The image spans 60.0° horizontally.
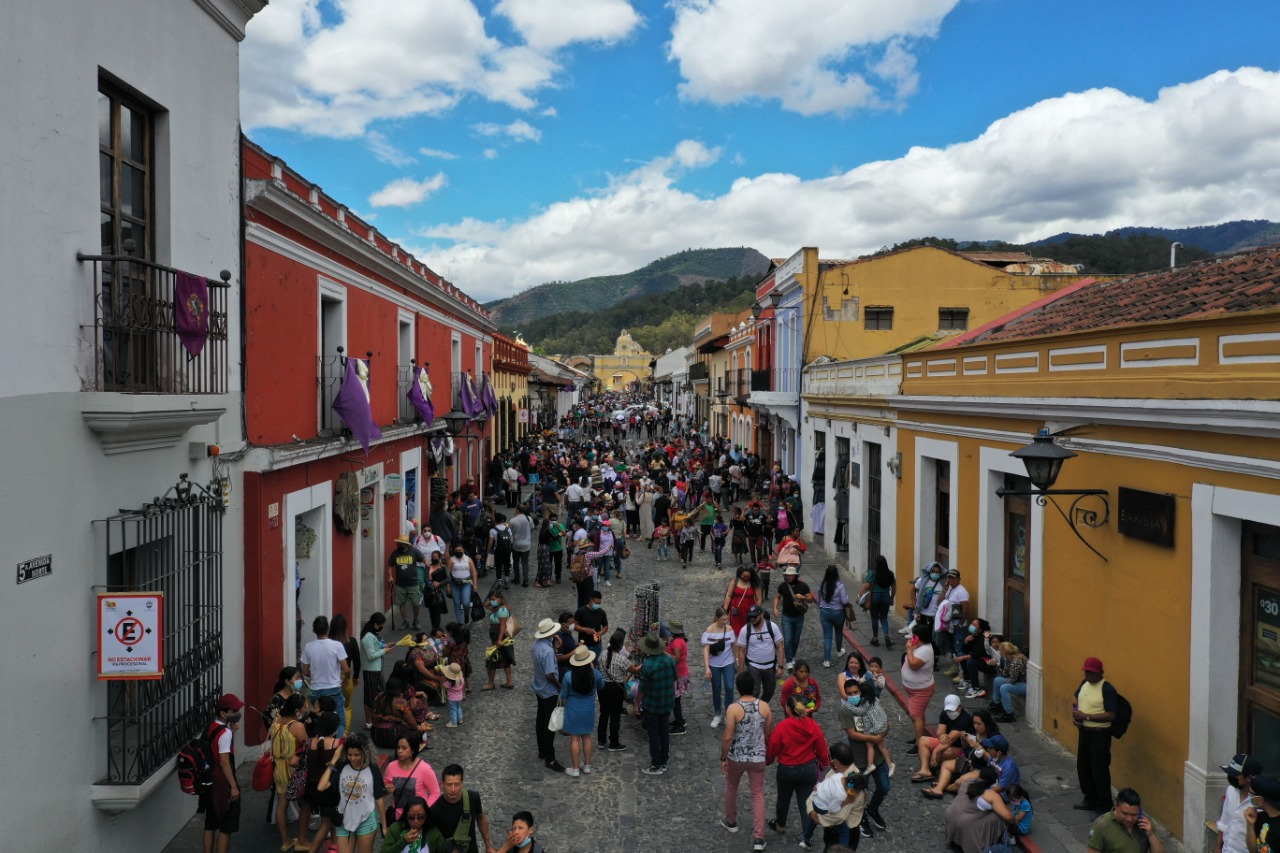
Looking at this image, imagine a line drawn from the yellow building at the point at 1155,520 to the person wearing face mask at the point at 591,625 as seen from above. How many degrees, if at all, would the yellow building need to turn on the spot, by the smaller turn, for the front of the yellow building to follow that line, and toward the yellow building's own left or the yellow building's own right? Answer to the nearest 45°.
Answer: approximately 45° to the yellow building's own right

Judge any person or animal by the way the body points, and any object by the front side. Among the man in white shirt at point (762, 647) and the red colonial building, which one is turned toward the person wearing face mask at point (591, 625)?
the red colonial building

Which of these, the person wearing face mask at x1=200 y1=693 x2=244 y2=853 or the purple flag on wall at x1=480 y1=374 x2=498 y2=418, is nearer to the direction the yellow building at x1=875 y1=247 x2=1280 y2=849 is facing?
the person wearing face mask

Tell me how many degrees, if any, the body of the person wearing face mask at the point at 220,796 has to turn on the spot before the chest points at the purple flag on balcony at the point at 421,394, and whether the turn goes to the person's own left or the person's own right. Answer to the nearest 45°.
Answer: approximately 90° to the person's own left

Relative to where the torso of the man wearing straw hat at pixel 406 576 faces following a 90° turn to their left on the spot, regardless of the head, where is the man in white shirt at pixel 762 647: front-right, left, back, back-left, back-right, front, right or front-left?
front-right

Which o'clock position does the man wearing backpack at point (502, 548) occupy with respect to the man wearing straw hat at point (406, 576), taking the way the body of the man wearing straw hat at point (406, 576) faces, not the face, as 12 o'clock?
the man wearing backpack at point (502, 548) is roughly at 7 o'clock from the man wearing straw hat at point (406, 576).

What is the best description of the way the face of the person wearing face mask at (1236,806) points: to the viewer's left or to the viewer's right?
to the viewer's left

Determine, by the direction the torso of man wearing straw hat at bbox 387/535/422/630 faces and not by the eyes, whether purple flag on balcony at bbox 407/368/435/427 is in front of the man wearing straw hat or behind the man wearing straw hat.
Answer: behind

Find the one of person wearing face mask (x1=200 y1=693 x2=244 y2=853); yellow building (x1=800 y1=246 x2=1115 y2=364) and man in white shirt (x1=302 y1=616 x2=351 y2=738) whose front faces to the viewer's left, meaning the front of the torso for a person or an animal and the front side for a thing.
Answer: the yellow building

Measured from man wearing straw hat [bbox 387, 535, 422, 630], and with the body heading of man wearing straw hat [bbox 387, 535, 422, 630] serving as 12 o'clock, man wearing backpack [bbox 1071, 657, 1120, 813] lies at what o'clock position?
man wearing backpack [bbox 1071, 657, 1120, 813] is roughly at 11 o'clock from man wearing straw hat [bbox 387, 535, 422, 630].

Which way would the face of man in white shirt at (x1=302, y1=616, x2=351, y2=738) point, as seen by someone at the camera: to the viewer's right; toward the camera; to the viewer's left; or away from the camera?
away from the camera

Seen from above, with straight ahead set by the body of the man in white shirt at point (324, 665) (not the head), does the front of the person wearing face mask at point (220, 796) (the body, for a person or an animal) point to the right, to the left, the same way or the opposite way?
to the right

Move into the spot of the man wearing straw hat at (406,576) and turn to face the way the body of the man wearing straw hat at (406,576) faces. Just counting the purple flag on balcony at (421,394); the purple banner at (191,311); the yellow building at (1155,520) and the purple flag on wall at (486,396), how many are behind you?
2

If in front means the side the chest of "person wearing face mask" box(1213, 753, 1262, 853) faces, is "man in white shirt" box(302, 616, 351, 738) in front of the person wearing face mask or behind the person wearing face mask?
in front

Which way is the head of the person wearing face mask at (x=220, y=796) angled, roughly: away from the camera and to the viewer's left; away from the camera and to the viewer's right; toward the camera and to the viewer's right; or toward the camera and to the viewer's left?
toward the camera and to the viewer's right

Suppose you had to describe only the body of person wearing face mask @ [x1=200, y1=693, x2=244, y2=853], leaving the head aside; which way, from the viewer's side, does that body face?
to the viewer's right

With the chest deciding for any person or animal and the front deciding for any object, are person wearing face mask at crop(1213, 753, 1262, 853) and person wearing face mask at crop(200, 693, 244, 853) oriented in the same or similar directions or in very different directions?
very different directions

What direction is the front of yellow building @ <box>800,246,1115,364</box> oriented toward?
to the viewer's left
